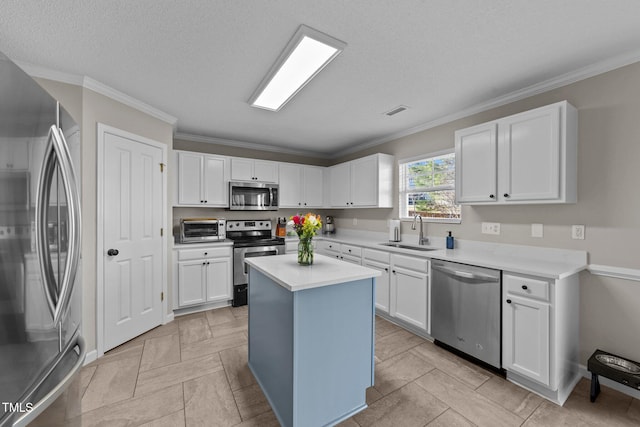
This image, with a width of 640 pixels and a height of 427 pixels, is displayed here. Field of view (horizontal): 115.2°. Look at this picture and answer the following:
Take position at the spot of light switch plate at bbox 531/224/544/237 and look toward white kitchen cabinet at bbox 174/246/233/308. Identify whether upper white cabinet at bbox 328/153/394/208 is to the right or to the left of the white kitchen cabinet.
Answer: right

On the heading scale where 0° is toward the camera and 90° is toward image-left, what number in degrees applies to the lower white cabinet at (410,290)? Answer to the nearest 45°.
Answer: approximately 45°

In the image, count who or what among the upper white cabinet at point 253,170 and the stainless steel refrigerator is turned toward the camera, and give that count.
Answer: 1

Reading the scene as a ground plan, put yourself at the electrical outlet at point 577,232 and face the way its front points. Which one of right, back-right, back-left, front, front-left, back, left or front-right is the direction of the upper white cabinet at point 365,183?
right
